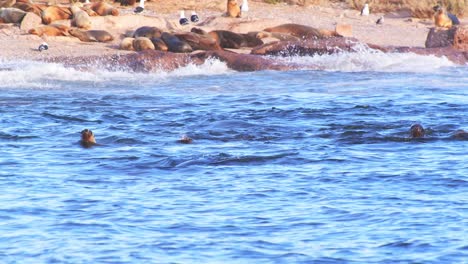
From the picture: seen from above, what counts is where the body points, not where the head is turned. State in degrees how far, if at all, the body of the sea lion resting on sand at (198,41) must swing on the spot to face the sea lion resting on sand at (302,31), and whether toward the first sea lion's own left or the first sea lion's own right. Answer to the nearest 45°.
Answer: approximately 135° to the first sea lion's own right

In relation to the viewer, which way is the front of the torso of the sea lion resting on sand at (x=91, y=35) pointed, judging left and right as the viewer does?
facing to the left of the viewer

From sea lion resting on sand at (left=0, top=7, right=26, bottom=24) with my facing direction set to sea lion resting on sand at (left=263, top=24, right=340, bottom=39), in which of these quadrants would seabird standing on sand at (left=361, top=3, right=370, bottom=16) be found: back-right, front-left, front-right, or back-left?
front-left

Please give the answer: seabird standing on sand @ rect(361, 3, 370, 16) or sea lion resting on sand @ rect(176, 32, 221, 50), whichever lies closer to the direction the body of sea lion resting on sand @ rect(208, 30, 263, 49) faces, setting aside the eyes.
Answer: the sea lion resting on sand

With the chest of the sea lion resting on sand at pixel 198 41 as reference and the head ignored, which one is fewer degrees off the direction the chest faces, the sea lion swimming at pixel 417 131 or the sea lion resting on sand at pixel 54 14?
the sea lion resting on sand

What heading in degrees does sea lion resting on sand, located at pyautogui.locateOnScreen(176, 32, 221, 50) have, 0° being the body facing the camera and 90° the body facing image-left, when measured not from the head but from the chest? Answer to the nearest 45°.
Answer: approximately 270°
